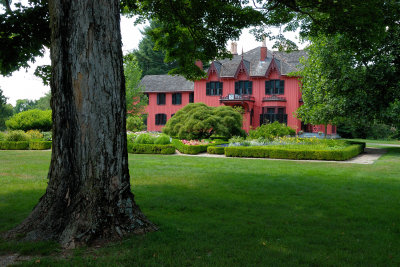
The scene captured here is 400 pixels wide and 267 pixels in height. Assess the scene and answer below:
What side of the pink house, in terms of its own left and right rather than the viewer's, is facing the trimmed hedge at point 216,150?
front

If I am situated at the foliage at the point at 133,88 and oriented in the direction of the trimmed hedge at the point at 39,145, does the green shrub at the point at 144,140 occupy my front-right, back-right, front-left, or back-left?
front-left

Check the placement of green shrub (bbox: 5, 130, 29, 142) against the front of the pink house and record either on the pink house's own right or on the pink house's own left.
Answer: on the pink house's own right

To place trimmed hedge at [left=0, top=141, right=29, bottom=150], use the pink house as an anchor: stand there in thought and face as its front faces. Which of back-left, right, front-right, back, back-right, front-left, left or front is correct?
front-right

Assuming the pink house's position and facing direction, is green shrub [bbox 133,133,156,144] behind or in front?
in front

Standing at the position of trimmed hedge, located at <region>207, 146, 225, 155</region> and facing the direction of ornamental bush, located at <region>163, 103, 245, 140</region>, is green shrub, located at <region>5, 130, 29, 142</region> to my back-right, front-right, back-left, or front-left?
front-left

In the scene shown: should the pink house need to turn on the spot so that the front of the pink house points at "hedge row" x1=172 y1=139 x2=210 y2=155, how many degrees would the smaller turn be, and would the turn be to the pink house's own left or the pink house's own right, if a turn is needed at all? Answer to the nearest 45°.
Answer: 0° — it already faces it

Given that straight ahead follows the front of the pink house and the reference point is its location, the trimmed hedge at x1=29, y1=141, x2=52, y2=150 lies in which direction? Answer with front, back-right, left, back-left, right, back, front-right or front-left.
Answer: front-right

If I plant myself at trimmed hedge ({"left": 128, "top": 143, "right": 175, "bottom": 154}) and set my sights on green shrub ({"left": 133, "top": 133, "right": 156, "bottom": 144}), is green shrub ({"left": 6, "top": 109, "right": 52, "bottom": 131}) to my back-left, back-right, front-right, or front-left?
front-left

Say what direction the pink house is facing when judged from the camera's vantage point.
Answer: facing the viewer

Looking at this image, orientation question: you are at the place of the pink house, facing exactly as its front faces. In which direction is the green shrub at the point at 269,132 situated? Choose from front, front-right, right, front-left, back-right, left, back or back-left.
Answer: front

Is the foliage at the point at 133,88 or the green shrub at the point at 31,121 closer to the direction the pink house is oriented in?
the green shrub

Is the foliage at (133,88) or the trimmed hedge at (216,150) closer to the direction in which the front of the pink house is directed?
the trimmed hedge

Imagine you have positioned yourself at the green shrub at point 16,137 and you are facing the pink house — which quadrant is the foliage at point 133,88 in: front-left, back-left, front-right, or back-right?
front-left

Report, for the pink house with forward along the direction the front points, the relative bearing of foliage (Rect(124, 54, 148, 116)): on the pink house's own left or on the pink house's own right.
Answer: on the pink house's own right

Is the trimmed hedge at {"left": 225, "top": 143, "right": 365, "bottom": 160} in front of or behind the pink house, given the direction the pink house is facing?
in front
